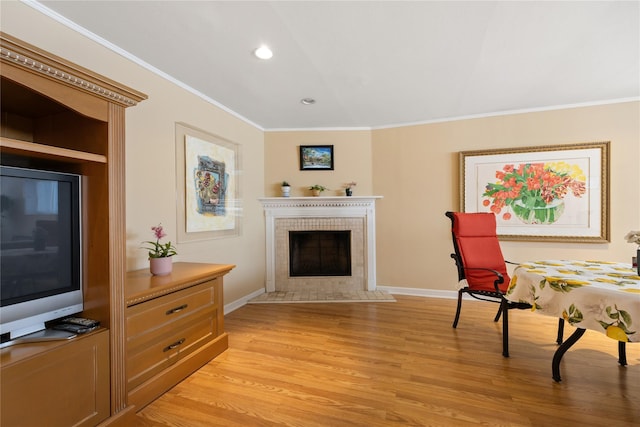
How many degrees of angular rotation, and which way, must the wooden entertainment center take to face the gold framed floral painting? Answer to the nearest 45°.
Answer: approximately 45° to its left

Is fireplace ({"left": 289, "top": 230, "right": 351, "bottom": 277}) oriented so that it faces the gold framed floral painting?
no

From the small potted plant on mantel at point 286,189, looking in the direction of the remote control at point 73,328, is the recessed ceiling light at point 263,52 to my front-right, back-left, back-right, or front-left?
front-left

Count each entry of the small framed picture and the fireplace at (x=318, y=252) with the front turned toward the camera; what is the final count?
2

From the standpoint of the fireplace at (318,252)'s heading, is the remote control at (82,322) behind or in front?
in front

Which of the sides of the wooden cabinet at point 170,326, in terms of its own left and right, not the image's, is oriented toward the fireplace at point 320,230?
left

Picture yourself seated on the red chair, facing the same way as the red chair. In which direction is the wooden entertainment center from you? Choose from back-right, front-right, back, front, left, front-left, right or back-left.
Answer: right

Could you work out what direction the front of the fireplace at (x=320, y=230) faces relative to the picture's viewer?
facing the viewer

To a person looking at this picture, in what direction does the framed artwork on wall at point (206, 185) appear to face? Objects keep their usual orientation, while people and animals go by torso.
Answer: facing the viewer and to the right of the viewer

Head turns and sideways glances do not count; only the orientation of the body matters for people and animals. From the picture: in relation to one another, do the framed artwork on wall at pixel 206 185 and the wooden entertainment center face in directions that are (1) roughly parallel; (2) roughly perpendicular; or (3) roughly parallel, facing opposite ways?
roughly parallel

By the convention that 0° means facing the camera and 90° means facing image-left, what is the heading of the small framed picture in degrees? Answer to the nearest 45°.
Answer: approximately 0°

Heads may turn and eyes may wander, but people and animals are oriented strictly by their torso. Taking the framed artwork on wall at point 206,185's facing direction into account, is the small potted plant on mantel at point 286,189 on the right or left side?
on its left

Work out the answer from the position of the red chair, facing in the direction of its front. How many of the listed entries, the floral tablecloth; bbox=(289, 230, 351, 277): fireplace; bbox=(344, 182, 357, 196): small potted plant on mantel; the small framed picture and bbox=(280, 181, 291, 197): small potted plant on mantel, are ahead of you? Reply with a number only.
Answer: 1
